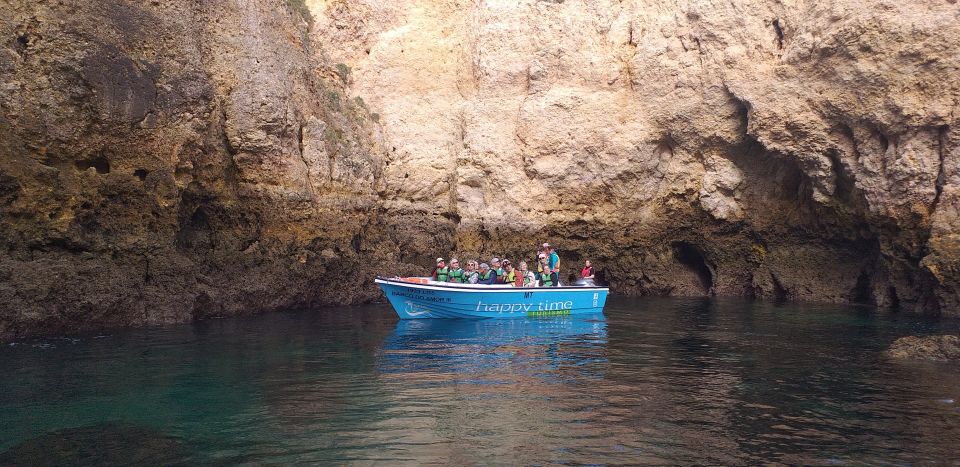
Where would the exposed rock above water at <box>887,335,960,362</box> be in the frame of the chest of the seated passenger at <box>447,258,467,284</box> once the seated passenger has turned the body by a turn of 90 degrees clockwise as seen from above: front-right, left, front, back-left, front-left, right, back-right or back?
back

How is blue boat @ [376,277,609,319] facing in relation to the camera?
to the viewer's left

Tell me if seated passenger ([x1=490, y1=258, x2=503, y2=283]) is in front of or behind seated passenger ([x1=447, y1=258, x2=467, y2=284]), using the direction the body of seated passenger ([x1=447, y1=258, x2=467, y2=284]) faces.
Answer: behind

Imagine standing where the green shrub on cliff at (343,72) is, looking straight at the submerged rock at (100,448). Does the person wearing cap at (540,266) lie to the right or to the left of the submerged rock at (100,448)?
left

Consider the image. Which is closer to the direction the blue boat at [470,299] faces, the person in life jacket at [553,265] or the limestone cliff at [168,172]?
the limestone cliff

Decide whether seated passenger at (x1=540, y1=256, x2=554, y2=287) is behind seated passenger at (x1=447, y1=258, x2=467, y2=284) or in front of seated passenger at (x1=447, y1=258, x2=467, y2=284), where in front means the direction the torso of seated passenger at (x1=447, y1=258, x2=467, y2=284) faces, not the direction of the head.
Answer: behind

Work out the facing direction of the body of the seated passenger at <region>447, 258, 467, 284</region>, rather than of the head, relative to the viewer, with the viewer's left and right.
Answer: facing the viewer and to the left of the viewer

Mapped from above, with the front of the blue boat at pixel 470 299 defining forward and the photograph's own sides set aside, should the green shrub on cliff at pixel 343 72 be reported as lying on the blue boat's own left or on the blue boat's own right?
on the blue boat's own right
